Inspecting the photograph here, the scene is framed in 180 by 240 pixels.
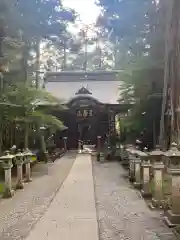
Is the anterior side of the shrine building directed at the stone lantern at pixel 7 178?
yes

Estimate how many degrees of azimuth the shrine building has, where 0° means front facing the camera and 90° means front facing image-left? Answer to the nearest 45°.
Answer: approximately 0°

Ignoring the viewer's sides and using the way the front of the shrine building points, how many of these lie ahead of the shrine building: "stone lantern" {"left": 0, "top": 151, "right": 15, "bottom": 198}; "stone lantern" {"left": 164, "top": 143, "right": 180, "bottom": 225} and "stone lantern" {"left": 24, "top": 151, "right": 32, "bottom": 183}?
3

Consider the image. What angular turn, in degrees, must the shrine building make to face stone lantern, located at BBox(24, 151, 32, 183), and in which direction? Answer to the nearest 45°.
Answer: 0° — it already faces it

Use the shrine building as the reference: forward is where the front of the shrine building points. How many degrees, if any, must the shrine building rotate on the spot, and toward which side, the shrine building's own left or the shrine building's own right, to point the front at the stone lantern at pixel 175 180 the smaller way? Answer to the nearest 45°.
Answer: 0° — it already faces it
